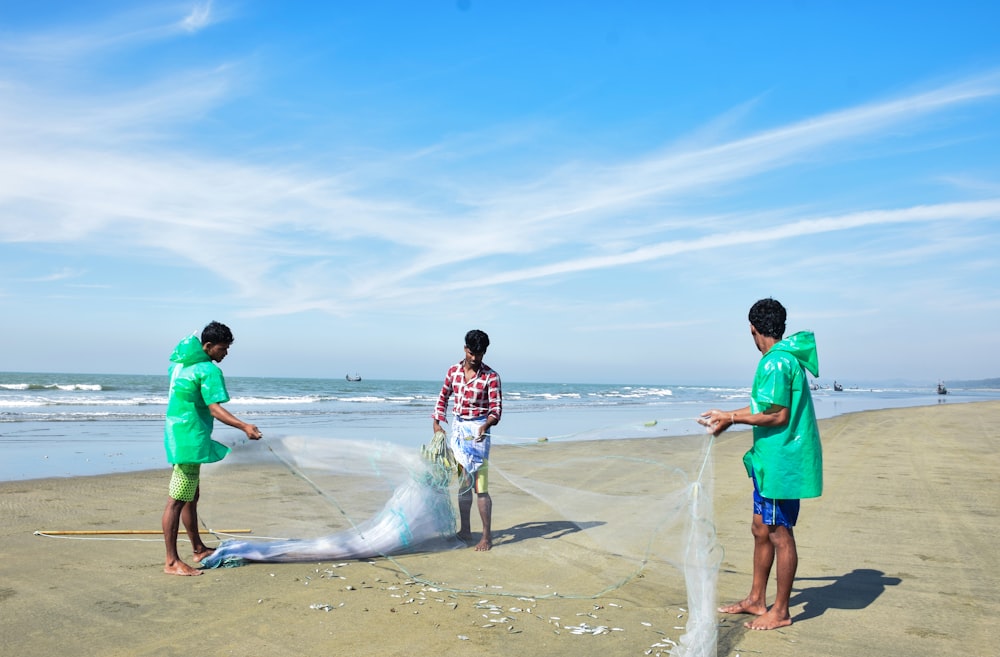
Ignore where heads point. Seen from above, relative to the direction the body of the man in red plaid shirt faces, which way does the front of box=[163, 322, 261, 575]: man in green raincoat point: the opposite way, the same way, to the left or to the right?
to the left

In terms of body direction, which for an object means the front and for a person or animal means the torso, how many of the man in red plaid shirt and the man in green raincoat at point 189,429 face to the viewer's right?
1

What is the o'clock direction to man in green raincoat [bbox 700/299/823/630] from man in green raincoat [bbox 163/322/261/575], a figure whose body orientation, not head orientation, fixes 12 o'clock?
man in green raincoat [bbox 700/299/823/630] is roughly at 1 o'clock from man in green raincoat [bbox 163/322/261/575].

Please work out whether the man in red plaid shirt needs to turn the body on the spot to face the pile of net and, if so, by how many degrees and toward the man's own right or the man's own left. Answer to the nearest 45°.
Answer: approximately 45° to the man's own right

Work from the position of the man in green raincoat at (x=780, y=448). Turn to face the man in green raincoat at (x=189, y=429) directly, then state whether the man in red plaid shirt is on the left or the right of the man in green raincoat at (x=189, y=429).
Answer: right

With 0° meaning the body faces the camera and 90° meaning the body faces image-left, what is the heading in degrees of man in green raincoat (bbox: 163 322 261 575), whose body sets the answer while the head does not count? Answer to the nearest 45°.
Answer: approximately 270°

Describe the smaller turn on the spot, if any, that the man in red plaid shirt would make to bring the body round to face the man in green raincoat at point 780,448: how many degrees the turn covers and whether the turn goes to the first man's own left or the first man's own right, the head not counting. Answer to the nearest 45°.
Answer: approximately 45° to the first man's own left

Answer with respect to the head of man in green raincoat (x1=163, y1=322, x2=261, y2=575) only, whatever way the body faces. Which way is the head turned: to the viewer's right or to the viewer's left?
to the viewer's right

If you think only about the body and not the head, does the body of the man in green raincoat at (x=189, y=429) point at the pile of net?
yes
